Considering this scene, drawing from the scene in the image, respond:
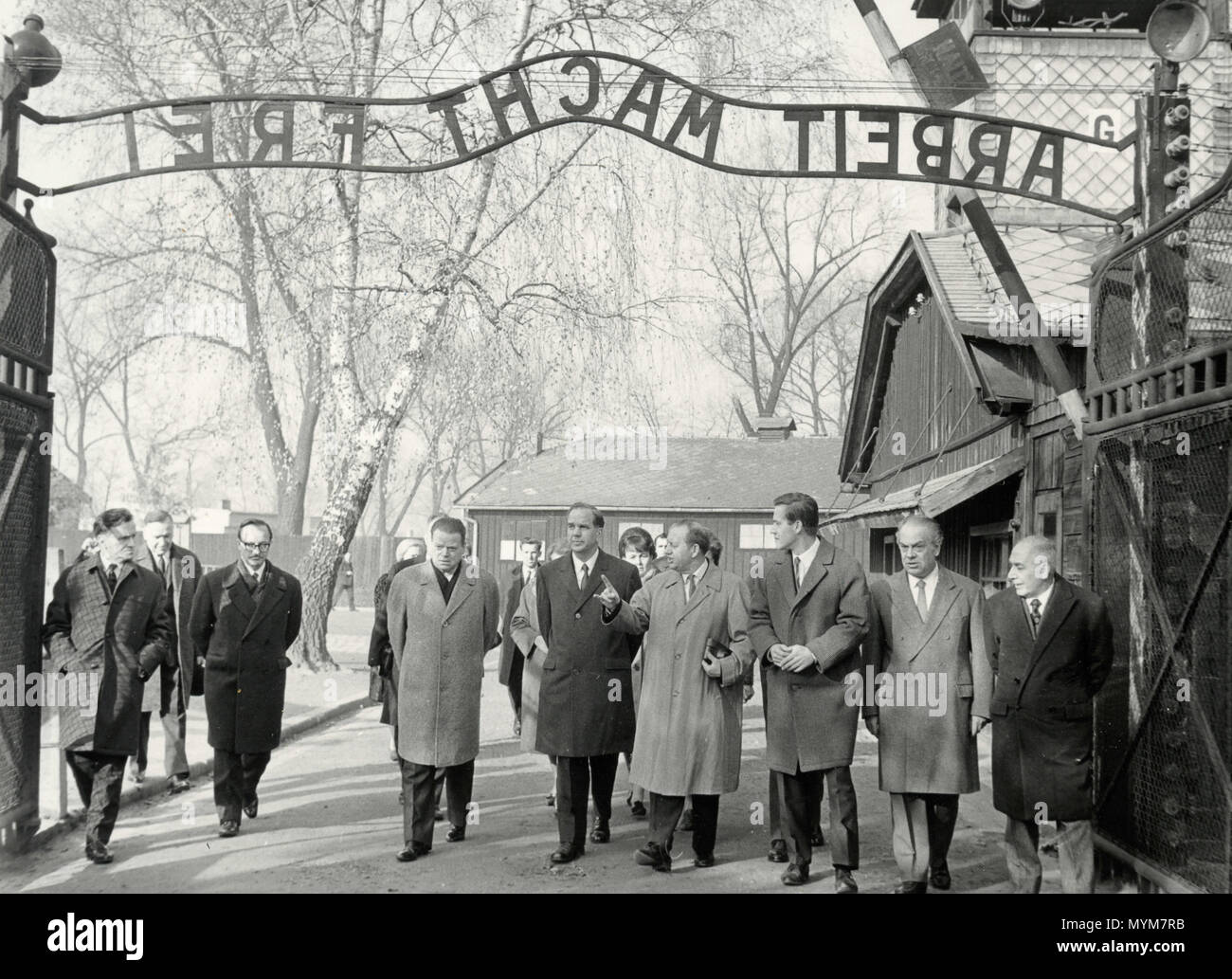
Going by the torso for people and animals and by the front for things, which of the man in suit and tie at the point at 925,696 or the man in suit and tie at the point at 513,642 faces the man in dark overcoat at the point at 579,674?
the man in suit and tie at the point at 513,642

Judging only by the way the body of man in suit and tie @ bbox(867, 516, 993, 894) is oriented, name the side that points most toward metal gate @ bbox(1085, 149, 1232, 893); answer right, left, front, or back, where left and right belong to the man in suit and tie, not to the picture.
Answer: left

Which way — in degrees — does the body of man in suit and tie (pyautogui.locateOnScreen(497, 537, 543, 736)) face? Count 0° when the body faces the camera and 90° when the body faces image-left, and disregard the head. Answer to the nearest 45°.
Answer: approximately 0°

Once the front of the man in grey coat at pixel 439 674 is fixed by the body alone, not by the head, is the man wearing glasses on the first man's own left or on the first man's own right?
on the first man's own right

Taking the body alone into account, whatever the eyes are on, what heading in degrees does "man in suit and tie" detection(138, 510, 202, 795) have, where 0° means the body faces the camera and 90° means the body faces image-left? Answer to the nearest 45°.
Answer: approximately 0°
